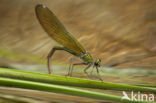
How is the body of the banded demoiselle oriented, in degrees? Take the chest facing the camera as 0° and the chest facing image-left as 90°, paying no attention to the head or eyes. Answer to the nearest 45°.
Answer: approximately 270°
